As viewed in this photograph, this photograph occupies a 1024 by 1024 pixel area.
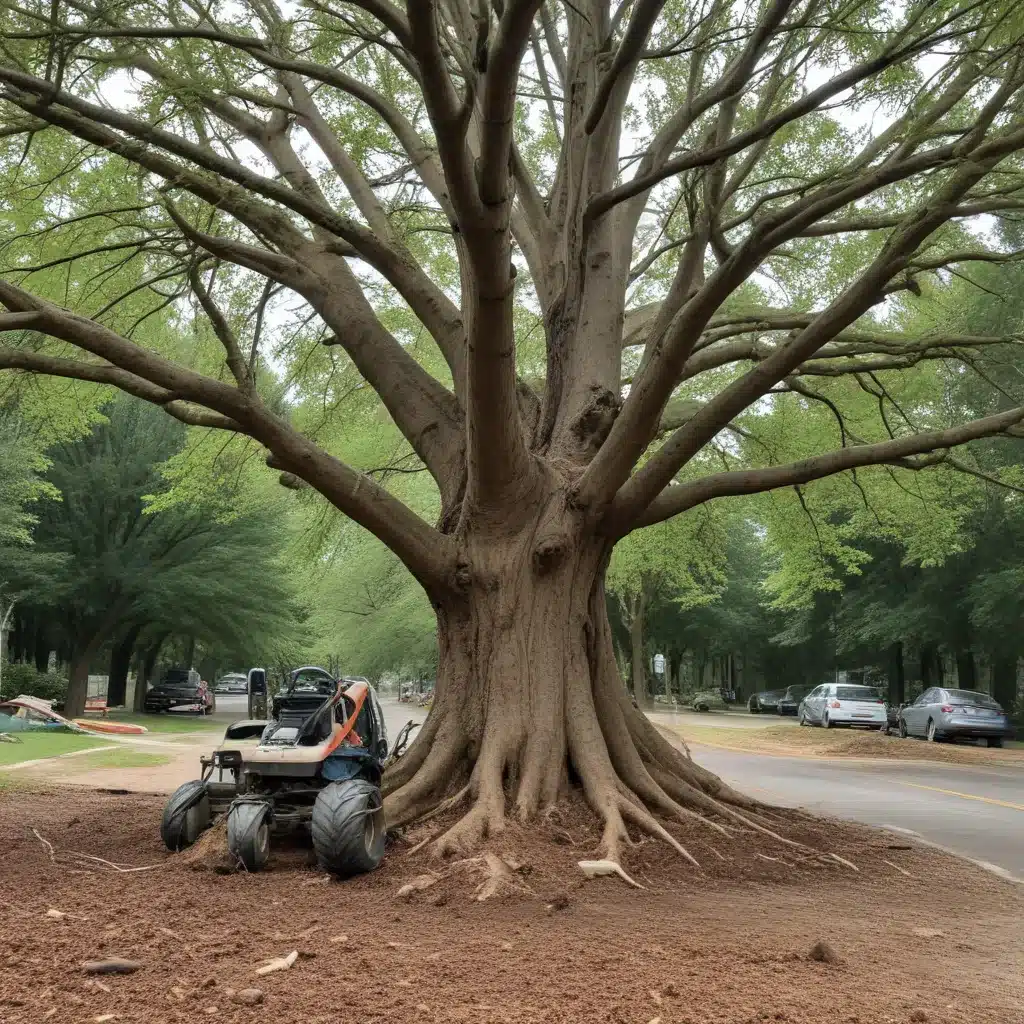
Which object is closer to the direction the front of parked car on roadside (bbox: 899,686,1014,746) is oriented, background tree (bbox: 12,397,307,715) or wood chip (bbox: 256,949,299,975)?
the background tree

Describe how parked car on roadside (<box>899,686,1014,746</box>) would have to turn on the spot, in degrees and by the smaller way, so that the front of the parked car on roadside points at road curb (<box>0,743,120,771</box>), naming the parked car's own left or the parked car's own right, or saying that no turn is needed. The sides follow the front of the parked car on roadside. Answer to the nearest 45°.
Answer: approximately 90° to the parked car's own left

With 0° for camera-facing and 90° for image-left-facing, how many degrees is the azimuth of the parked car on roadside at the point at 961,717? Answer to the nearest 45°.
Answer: approximately 135°

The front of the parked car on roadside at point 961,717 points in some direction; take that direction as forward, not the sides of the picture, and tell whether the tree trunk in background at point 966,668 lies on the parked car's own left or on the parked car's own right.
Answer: on the parked car's own right

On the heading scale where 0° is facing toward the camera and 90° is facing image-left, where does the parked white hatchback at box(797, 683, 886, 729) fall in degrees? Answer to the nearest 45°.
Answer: approximately 135°

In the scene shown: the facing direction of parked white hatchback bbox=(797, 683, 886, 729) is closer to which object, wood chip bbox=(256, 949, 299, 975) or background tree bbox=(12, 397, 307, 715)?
the background tree

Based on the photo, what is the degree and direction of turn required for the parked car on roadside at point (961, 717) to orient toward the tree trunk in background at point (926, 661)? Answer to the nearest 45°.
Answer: approximately 45° to its right

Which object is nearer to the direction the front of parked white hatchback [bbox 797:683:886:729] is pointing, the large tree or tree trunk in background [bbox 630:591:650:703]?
the tree trunk in background

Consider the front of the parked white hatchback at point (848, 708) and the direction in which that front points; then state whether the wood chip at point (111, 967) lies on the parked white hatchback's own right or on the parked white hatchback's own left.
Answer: on the parked white hatchback's own left

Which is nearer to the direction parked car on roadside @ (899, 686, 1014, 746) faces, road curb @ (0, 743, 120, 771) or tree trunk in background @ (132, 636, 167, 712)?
the tree trunk in background

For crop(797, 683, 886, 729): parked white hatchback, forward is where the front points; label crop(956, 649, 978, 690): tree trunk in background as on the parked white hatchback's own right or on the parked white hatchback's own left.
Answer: on the parked white hatchback's own right
